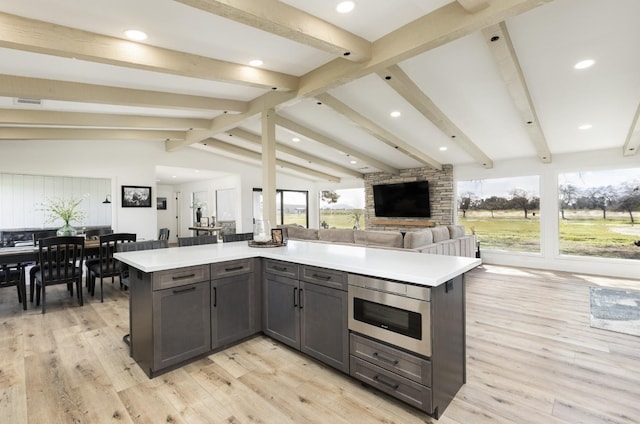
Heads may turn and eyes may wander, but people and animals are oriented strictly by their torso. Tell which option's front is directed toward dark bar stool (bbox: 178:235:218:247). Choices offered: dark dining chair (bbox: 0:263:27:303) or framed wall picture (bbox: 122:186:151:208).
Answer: the framed wall picture

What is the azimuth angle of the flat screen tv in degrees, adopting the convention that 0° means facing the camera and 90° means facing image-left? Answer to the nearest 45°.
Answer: approximately 45°

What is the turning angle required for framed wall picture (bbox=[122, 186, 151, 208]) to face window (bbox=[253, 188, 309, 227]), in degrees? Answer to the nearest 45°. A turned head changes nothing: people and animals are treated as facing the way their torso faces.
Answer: approximately 90° to its left

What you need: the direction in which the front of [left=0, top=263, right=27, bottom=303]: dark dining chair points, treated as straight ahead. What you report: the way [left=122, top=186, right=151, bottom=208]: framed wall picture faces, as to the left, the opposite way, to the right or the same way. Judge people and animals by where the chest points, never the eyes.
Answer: the opposite way

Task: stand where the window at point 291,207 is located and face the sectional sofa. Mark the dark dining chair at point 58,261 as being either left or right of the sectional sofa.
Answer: right

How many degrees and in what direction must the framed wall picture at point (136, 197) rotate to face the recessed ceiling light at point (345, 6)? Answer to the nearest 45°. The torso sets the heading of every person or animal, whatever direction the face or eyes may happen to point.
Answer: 0° — it already faces it

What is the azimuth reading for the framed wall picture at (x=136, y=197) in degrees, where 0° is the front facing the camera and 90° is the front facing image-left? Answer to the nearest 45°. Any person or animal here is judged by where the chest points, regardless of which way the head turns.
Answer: approximately 0°

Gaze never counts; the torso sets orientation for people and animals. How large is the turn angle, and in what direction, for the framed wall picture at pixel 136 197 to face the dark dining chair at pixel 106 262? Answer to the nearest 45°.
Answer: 0° — it already faces it

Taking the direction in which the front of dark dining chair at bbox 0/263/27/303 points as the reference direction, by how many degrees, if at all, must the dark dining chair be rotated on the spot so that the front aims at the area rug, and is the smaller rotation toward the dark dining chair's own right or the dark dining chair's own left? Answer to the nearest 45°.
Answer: approximately 135° to the dark dining chair's own right

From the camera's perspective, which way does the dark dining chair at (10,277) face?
away from the camera

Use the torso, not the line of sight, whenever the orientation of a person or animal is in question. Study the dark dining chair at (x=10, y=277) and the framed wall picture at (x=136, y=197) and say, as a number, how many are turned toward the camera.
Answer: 1

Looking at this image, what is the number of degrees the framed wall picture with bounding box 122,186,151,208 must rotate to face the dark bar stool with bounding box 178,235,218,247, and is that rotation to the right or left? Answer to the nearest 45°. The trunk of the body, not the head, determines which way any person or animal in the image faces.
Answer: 0° — it already faces it
